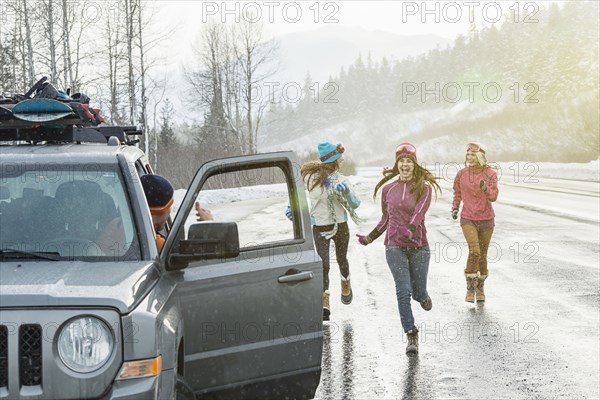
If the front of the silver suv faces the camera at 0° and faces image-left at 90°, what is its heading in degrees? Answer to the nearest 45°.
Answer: approximately 0°

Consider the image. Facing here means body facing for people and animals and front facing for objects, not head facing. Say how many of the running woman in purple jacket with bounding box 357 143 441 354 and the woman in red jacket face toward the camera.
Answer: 2

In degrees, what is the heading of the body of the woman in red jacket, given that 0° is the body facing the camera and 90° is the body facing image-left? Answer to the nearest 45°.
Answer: approximately 0°

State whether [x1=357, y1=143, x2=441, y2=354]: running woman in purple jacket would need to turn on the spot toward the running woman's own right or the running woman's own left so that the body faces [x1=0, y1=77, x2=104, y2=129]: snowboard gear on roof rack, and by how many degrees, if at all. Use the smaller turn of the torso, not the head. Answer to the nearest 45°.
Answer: approximately 45° to the running woman's own right
